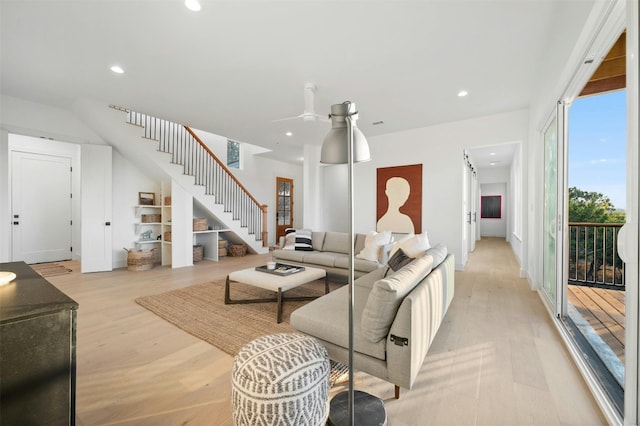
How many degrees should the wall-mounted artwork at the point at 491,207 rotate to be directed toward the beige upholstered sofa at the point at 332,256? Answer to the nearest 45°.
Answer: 0° — it already faces it

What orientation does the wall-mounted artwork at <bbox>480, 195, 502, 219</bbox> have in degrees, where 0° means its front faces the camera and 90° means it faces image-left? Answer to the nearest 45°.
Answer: approximately 0°

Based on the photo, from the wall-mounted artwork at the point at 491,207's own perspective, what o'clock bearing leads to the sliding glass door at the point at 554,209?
The sliding glass door is roughly at 12 o'clock from the wall-mounted artwork.

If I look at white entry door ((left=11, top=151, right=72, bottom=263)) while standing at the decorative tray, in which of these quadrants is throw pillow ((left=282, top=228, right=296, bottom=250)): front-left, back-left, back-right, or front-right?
front-right

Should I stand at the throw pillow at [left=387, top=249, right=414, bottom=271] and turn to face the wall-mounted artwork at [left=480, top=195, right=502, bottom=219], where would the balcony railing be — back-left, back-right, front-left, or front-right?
front-right

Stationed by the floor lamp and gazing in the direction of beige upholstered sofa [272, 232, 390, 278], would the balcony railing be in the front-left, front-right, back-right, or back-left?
front-right
